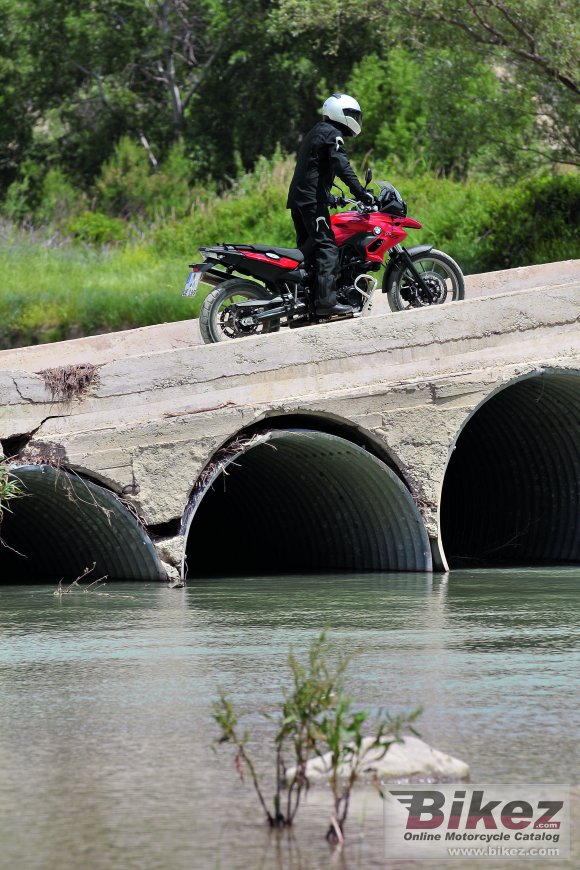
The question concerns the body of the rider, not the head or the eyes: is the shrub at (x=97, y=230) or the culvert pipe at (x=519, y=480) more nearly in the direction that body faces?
the culvert pipe

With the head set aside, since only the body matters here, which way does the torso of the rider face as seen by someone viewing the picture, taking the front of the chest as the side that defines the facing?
to the viewer's right

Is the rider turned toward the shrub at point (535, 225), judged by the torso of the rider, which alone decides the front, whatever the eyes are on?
no

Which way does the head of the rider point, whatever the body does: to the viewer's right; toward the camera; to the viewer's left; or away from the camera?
to the viewer's right

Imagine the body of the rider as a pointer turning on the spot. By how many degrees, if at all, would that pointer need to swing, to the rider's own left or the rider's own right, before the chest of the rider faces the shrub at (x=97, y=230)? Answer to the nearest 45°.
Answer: approximately 90° to the rider's own left

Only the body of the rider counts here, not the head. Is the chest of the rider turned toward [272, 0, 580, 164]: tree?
no

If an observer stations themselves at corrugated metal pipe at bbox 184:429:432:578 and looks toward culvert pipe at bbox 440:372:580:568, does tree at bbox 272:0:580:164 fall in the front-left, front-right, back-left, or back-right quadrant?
front-left
